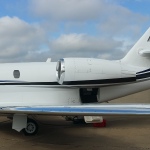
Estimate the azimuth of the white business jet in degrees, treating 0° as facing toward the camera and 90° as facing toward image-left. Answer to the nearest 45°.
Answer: approximately 90°
